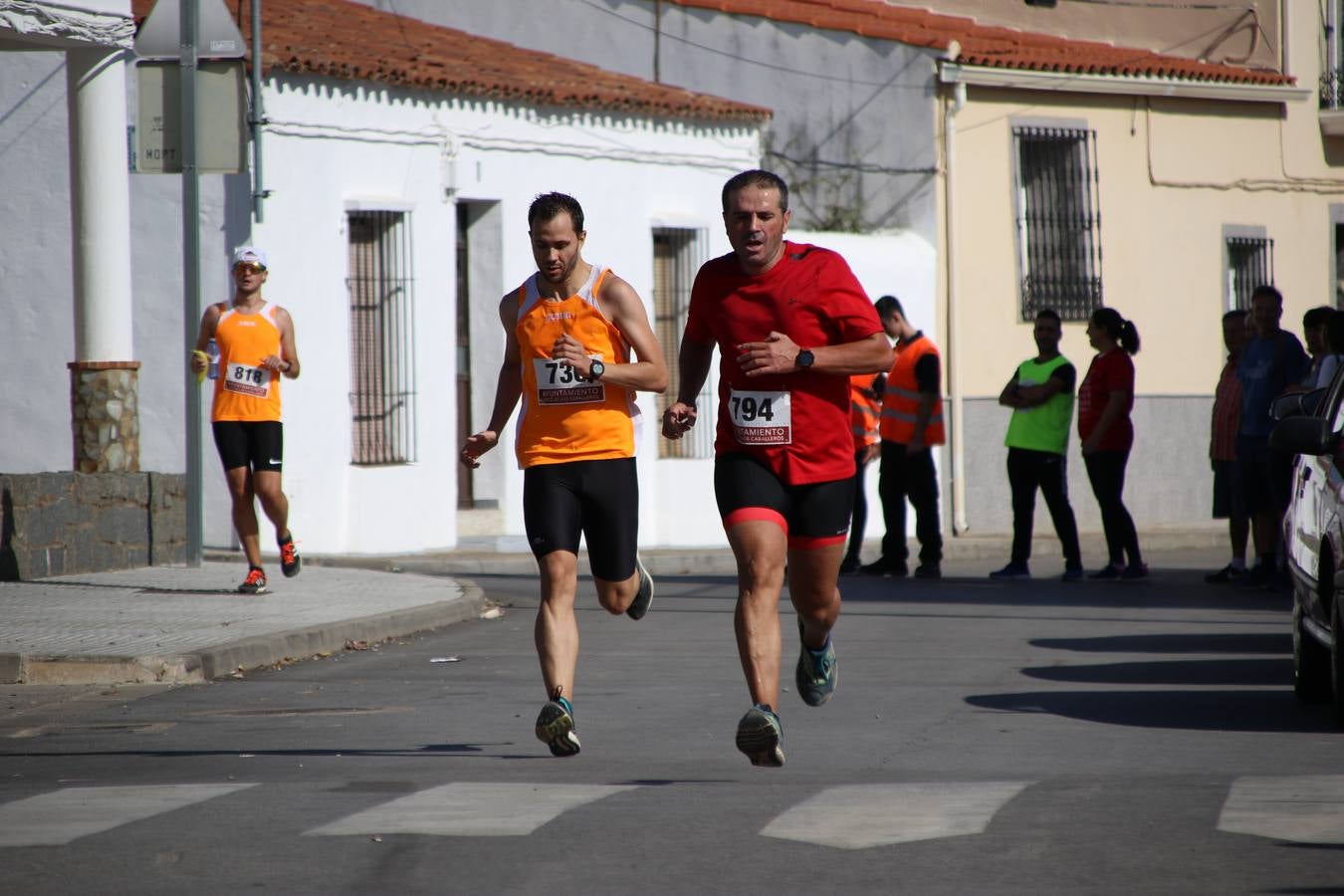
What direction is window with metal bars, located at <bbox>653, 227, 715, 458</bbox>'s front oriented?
toward the camera

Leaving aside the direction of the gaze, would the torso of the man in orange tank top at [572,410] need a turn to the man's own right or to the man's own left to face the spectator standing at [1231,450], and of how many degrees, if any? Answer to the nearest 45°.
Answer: approximately 135° to the man's own left

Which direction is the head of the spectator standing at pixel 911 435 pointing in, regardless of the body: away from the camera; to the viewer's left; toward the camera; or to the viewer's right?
to the viewer's left

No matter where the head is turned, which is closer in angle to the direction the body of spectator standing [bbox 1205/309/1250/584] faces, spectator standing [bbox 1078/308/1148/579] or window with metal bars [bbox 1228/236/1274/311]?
the spectator standing

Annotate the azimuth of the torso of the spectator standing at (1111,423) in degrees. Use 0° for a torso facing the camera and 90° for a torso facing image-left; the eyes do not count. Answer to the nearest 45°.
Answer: approximately 90°

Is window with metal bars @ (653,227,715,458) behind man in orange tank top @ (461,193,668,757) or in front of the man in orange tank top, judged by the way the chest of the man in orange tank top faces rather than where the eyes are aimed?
behind

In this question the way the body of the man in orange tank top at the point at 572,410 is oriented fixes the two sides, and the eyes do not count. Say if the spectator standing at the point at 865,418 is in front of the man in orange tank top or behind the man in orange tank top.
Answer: behind

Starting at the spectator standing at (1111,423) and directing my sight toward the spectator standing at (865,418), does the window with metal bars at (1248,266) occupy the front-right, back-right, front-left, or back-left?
back-right

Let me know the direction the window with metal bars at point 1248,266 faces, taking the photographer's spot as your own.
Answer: facing the viewer

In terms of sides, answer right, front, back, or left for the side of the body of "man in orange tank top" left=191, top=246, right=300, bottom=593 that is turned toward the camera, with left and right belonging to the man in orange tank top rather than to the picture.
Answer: front

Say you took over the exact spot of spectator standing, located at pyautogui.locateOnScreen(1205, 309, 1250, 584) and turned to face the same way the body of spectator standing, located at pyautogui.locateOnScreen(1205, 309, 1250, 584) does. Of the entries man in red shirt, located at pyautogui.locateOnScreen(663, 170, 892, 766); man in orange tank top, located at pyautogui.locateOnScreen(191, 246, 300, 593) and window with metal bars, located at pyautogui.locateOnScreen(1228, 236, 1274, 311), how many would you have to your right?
1

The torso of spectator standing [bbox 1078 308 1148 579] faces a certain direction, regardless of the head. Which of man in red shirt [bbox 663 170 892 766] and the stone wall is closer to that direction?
the stone wall

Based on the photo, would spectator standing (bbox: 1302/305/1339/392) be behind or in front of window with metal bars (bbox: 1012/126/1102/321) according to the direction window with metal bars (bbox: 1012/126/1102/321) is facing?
in front

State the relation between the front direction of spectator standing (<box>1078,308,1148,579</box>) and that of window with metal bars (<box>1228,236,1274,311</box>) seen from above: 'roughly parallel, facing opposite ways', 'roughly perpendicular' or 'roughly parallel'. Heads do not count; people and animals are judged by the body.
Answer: roughly perpendicular

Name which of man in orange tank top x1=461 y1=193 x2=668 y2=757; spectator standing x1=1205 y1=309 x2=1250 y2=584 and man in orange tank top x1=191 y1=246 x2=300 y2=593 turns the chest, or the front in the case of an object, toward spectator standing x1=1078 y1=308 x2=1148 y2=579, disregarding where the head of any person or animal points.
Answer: spectator standing x1=1205 y1=309 x2=1250 y2=584

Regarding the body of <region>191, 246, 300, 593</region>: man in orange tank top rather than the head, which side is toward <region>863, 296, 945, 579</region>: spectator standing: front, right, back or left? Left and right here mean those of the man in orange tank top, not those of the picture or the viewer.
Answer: left

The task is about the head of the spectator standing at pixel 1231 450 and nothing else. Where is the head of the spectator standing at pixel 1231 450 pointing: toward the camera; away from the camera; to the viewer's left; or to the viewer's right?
to the viewer's left
